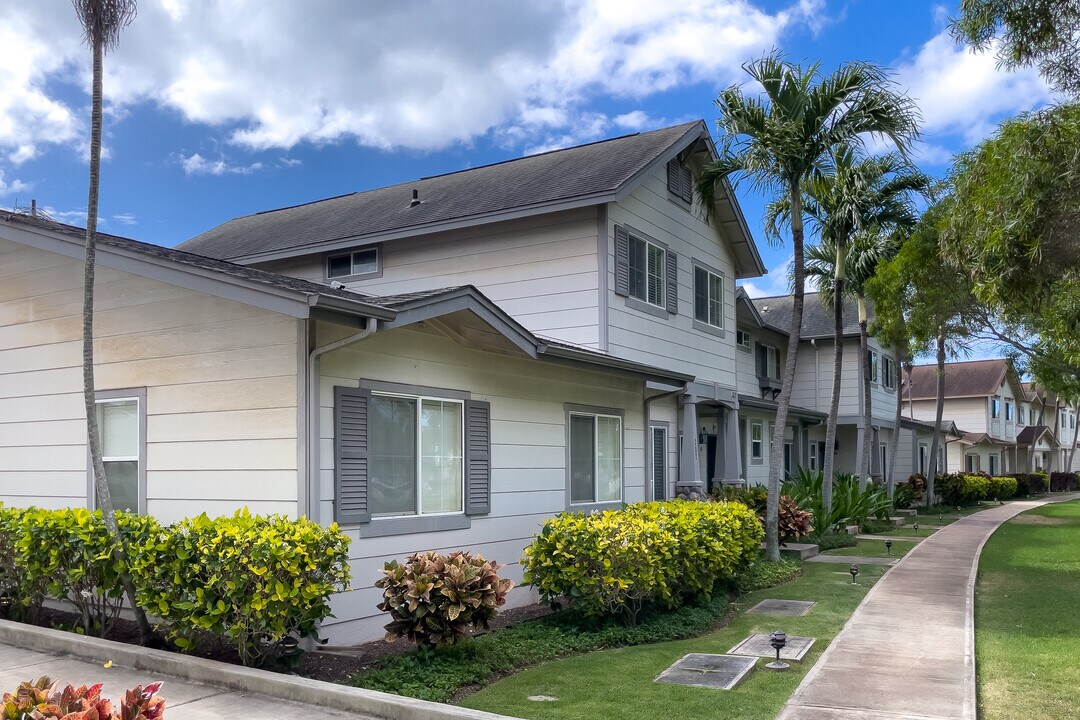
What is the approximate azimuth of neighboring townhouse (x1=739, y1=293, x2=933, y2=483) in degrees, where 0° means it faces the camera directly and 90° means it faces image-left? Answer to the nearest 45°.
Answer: approximately 315°

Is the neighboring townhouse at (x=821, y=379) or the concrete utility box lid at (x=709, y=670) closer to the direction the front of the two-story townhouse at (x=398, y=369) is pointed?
the concrete utility box lid

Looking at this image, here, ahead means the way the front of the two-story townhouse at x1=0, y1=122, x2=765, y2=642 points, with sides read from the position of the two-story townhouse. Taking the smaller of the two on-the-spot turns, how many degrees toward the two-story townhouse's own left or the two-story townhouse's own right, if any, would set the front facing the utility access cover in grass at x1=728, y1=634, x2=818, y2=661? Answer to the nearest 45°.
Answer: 0° — it already faces it

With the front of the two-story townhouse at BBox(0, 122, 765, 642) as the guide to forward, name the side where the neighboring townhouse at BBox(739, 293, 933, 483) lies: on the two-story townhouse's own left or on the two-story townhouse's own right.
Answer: on the two-story townhouse's own left

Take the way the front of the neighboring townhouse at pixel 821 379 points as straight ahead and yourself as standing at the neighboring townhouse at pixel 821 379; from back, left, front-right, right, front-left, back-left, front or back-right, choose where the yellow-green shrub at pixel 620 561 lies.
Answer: front-right

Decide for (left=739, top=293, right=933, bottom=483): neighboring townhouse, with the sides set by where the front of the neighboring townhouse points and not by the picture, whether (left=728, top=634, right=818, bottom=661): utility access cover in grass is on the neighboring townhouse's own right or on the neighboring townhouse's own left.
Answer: on the neighboring townhouse's own right

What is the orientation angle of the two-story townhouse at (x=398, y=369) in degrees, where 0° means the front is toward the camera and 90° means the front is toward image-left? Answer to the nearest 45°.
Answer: approximately 315°

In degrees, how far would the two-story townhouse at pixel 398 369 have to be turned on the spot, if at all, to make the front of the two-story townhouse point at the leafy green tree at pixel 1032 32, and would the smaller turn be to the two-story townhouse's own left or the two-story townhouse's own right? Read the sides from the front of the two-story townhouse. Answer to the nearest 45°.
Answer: approximately 45° to the two-story townhouse's own left

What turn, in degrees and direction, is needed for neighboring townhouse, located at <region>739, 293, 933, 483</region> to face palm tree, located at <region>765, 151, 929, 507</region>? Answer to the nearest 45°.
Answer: approximately 45° to its right

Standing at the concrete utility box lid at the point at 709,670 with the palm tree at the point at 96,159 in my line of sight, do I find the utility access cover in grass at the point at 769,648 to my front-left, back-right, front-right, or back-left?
back-right

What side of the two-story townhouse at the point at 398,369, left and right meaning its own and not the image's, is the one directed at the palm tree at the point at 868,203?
left
